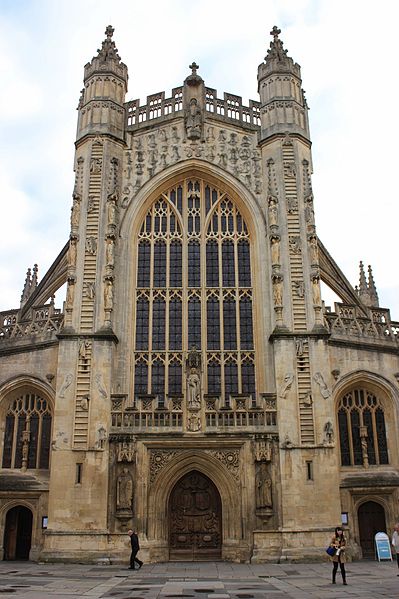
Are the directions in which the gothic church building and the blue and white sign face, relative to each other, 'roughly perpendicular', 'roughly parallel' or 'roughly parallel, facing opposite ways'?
roughly parallel

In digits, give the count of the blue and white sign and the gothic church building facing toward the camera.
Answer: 2

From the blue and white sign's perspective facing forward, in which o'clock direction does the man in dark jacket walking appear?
The man in dark jacket walking is roughly at 2 o'clock from the blue and white sign.

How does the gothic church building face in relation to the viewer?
toward the camera

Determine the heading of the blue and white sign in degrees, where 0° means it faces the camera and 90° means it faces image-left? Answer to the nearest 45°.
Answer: approximately 0°
